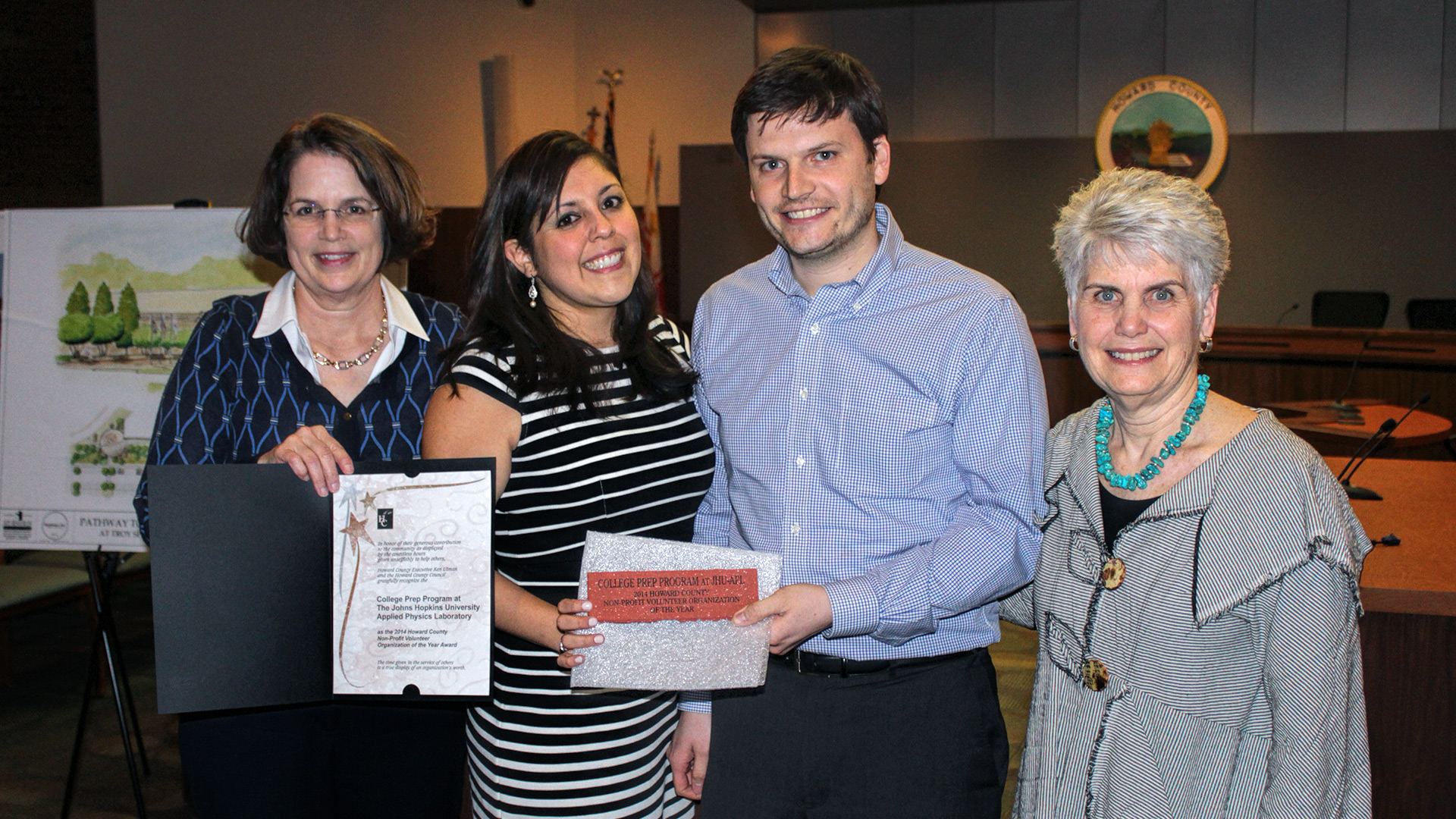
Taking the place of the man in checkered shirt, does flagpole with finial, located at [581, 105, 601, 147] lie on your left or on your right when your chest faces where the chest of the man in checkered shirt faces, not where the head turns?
on your right

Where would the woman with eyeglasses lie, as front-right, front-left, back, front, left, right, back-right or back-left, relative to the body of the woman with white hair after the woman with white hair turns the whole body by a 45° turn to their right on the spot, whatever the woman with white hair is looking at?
front

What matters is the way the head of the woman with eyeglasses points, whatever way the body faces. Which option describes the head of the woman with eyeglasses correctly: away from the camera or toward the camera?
toward the camera

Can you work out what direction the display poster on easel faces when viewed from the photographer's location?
facing the viewer

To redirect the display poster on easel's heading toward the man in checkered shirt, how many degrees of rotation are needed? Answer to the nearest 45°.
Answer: approximately 45° to its left

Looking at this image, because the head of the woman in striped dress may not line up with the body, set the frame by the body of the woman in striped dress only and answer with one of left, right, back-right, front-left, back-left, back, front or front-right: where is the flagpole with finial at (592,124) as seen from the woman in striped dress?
back-left

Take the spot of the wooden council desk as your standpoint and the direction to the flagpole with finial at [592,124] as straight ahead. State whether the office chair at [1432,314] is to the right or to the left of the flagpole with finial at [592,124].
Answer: right

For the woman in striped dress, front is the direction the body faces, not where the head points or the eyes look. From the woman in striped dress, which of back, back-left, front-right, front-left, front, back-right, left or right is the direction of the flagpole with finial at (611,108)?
back-left

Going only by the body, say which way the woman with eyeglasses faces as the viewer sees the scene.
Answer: toward the camera

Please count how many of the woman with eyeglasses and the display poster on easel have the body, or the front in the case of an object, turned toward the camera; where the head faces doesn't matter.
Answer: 2

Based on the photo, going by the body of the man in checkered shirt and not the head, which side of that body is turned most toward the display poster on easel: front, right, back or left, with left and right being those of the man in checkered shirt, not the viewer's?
right

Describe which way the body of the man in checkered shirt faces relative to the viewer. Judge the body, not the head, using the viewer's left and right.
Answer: facing the viewer and to the left of the viewer

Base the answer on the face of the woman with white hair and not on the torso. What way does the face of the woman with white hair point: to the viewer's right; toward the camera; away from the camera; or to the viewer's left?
toward the camera

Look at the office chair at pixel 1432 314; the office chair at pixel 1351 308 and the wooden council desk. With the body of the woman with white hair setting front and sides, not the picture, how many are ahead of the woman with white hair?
0

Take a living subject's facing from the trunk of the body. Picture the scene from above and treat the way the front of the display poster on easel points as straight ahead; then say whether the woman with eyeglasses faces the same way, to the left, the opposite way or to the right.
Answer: the same way

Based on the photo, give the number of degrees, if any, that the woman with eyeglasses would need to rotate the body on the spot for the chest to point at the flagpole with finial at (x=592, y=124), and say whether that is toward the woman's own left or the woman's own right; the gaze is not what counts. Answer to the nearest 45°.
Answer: approximately 180°
